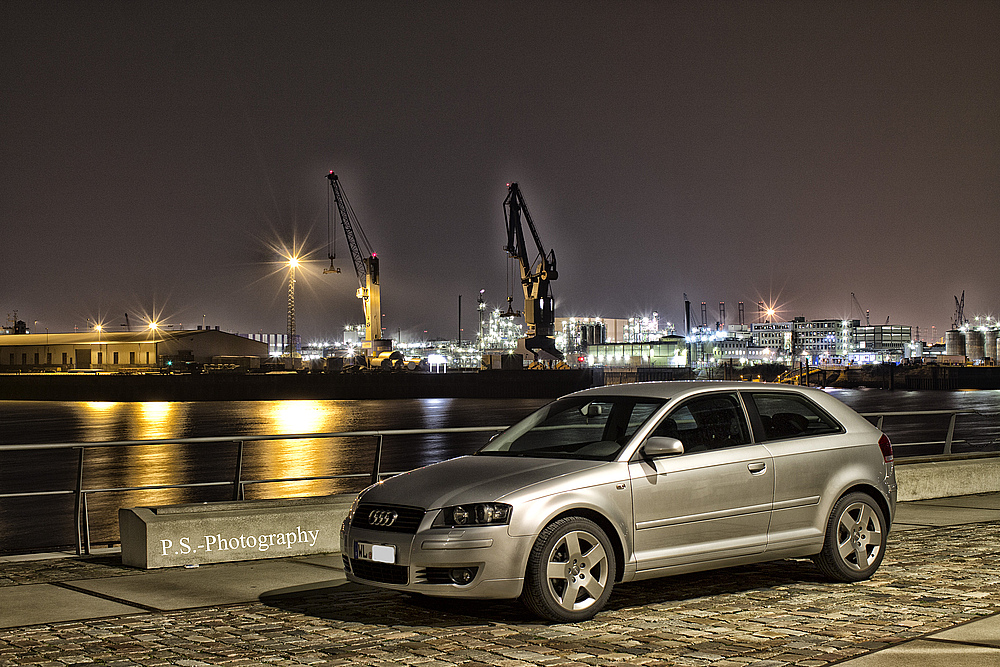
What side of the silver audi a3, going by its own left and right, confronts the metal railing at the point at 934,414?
back

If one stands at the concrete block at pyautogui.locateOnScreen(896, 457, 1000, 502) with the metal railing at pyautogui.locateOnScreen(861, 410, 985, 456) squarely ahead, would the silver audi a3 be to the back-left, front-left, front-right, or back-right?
back-left

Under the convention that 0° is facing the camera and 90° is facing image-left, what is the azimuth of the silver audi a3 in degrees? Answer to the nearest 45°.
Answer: approximately 45°

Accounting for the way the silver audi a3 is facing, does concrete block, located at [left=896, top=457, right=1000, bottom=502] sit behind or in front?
behind
